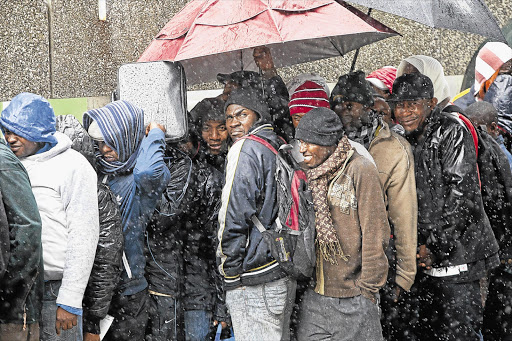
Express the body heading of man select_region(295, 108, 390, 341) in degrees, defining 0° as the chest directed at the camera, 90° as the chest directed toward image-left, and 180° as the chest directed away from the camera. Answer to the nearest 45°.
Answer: approximately 45°

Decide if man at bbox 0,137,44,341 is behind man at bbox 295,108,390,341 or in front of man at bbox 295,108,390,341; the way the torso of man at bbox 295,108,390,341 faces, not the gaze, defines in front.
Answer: in front

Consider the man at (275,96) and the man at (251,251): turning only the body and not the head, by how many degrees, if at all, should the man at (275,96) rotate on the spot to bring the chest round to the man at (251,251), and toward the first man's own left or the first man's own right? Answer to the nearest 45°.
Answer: approximately 45° to the first man's own left

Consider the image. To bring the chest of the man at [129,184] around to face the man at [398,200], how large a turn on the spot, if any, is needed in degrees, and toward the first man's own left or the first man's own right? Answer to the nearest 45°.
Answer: approximately 135° to the first man's own left

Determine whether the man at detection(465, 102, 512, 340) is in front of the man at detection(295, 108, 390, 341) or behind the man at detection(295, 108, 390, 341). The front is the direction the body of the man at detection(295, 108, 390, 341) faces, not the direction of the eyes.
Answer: behind

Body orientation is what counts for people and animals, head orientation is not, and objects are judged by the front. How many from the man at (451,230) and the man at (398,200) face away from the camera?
0

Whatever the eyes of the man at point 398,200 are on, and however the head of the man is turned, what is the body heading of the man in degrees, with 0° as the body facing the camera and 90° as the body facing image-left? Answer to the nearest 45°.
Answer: approximately 45°
